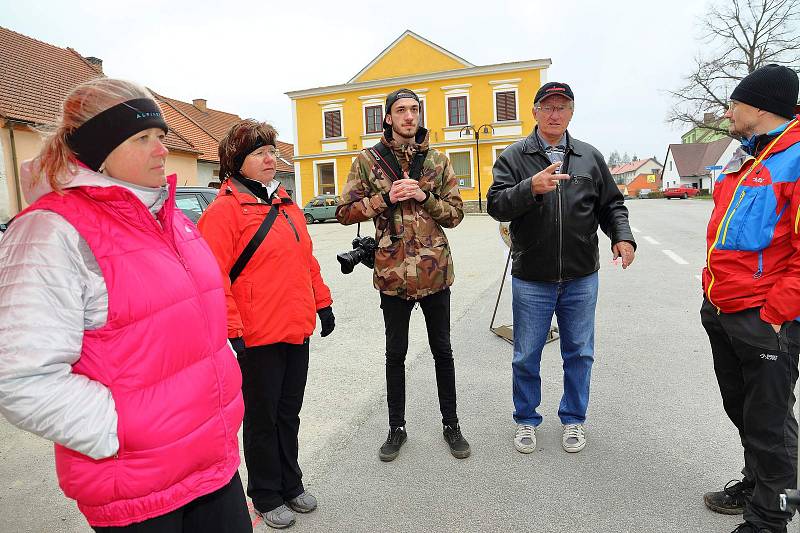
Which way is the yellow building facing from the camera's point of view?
toward the camera

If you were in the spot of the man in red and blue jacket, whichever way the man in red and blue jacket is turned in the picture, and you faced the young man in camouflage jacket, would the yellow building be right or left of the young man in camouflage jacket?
right

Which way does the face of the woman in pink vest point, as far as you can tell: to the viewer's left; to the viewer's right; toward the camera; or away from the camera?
to the viewer's right

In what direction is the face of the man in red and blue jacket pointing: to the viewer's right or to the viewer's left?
to the viewer's left

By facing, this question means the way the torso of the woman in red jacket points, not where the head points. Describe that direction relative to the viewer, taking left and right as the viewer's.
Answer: facing the viewer and to the right of the viewer

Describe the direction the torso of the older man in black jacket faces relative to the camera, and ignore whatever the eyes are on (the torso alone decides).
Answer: toward the camera

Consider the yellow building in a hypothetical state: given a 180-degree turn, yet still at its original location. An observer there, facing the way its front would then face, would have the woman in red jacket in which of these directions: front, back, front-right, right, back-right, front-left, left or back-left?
back

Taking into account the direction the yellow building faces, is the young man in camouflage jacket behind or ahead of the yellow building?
ahead

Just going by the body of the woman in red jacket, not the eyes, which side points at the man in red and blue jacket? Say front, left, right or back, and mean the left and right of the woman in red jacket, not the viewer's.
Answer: front

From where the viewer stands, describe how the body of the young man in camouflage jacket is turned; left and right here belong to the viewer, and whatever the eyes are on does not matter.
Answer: facing the viewer

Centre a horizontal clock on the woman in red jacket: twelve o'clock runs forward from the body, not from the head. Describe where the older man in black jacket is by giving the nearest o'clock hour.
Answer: The older man in black jacket is roughly at 10 o'clock from the woman in red jacket.

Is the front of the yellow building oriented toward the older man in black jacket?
yes

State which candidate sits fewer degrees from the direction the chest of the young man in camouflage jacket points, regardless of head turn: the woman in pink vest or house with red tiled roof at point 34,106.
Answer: the woman in pink vest

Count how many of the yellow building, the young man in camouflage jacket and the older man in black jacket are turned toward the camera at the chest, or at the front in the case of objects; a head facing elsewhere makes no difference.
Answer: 3

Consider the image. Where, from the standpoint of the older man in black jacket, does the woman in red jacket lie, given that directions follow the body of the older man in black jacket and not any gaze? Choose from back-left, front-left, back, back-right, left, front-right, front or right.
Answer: front-right

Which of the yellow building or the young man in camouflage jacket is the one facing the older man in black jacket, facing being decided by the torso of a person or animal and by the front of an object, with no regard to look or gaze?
the yellow building
